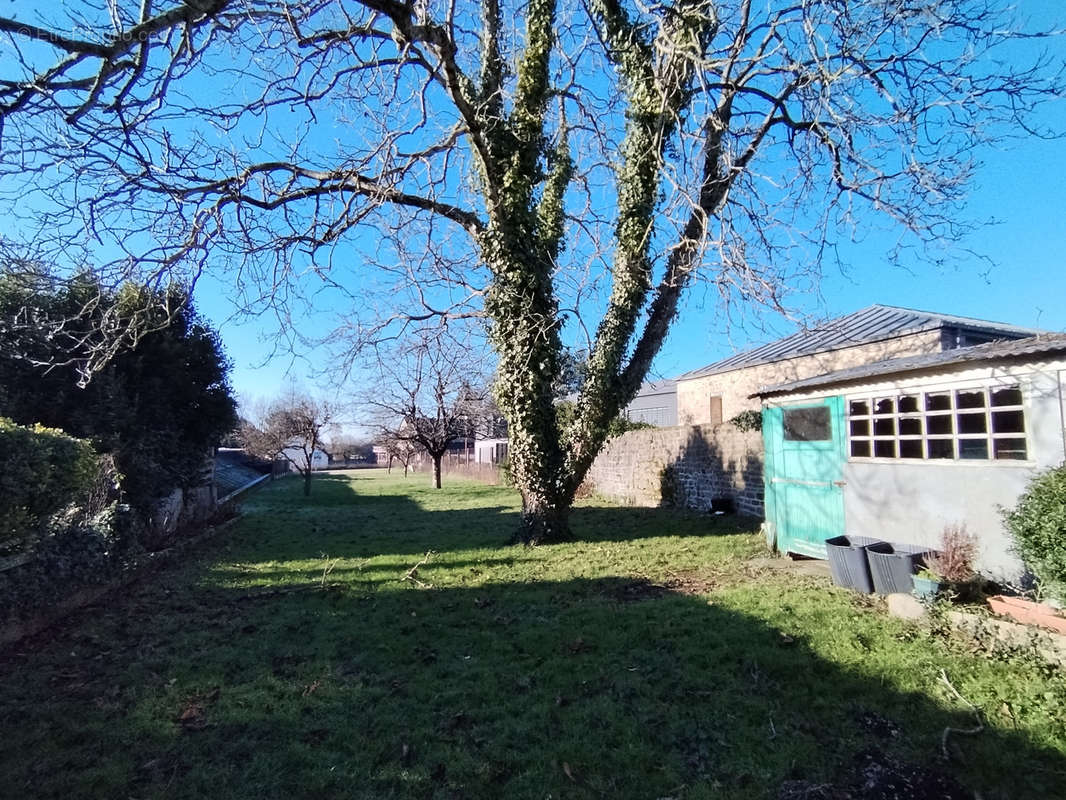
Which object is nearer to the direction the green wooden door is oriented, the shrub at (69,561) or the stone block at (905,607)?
the shrub

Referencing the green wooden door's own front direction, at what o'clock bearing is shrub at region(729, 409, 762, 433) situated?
The shrub is roughly at 4 o'clock from the green wooden door.

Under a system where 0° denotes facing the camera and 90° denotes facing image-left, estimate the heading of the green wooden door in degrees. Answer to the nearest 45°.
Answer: approximately 45°

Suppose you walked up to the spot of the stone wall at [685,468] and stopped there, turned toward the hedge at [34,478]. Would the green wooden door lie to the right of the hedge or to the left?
left

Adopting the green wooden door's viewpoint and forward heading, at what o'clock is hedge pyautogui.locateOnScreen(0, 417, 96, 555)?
The hedge is roughly at 12 o'clock from the green wooden door.

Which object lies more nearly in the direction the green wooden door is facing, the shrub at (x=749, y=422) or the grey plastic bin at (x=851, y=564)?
the grey plastic bin

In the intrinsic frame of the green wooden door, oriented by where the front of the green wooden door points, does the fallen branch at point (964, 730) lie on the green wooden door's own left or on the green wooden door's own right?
on the green wooden door's own left

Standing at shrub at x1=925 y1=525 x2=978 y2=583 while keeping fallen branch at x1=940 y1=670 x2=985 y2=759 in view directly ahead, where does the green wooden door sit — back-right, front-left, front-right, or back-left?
back-right

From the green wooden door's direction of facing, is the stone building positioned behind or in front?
behind

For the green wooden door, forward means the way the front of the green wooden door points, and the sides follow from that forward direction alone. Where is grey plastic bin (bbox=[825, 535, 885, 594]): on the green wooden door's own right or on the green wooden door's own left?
on the green wooden door's own left

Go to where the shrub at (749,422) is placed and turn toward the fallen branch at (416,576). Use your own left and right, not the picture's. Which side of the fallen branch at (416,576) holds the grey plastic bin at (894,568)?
left

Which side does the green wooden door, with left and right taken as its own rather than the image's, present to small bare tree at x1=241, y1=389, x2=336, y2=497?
right
